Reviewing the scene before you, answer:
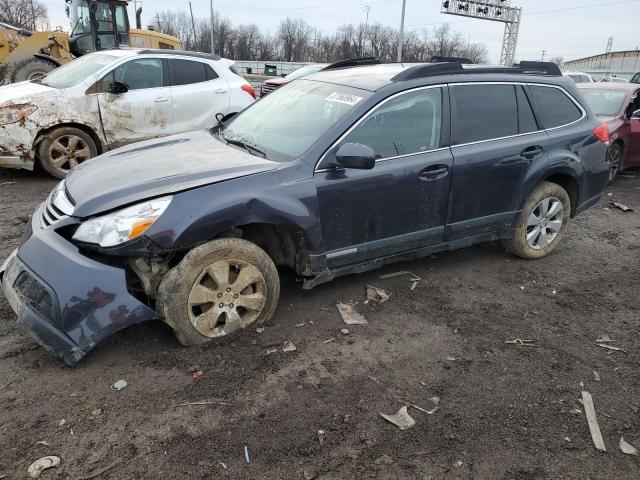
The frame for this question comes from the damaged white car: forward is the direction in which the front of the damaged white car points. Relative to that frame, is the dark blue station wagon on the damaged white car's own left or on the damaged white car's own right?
on the damaged white car's own left

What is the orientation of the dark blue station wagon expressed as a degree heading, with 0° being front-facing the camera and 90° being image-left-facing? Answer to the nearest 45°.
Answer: approximately 45°

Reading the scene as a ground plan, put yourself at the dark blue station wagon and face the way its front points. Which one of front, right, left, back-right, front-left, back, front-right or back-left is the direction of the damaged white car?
right

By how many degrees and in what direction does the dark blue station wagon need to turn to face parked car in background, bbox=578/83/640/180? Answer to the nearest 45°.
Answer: approximately 180°

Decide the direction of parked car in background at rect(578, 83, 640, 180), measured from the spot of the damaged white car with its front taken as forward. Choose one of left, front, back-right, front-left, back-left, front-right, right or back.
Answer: back-left

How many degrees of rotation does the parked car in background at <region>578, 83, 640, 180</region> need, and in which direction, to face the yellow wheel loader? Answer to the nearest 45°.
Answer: approximately 45° to its right

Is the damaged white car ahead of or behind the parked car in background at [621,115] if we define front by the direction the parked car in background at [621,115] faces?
ahead

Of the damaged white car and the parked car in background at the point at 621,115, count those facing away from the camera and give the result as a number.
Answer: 0

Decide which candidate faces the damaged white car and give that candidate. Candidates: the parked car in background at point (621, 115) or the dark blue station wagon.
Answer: the parked car in background

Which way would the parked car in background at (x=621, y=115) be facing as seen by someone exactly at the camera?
facing the viewer and to the left of the viewer

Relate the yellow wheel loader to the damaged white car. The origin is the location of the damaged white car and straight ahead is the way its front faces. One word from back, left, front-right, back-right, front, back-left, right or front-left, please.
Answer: back-right
